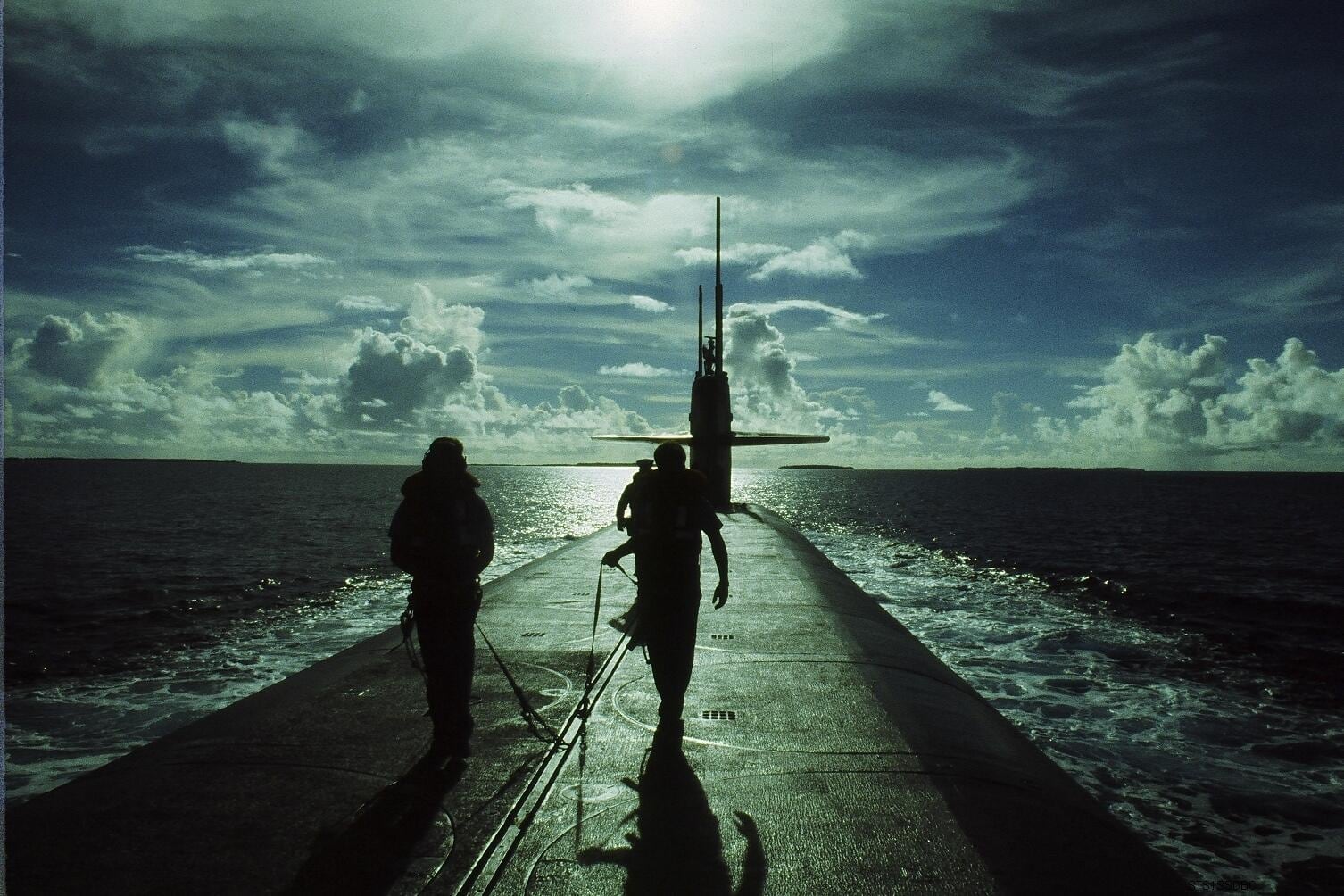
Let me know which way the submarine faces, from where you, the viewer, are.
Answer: facing away from the viewer
